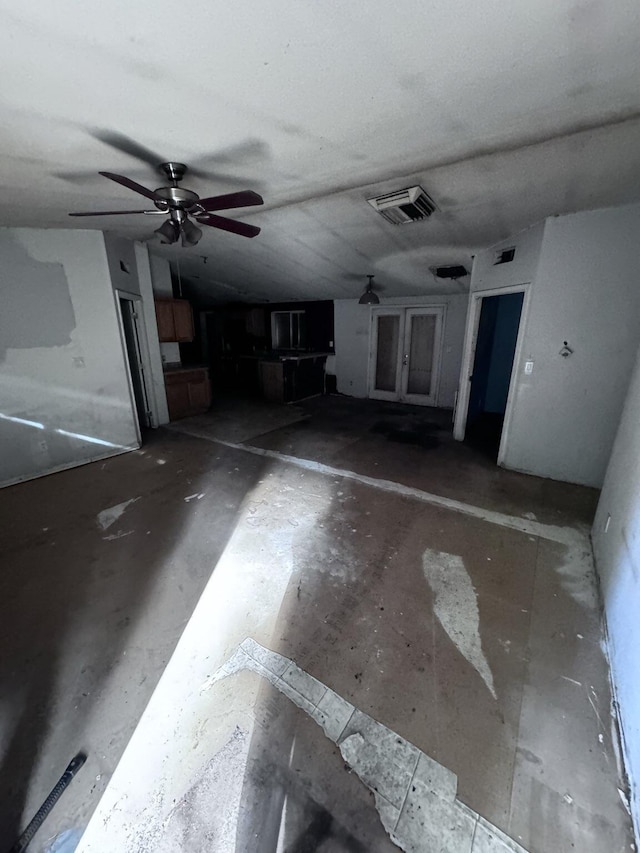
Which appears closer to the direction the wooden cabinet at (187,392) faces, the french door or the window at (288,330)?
the french door

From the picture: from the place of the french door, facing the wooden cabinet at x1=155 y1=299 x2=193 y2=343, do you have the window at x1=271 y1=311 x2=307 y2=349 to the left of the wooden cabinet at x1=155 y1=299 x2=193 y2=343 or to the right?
right

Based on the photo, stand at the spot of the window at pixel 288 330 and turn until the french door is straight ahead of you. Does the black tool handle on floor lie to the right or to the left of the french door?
right

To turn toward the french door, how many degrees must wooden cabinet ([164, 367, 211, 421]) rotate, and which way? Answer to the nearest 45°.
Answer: approximately 45° to its left

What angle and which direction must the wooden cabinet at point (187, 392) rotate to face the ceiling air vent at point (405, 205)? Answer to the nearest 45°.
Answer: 0° — it already faces it

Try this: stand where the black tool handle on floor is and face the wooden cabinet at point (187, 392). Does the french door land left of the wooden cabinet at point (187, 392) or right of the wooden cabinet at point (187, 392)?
right

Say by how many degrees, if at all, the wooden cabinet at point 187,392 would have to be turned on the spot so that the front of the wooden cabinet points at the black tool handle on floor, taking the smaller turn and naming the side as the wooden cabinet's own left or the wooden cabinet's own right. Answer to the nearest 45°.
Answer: approximately 45° to the wooden cabinet's own right

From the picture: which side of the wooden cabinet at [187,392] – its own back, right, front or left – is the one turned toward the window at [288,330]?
left

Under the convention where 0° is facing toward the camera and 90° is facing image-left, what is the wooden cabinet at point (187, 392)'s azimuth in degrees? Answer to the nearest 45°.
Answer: approximately 315°
